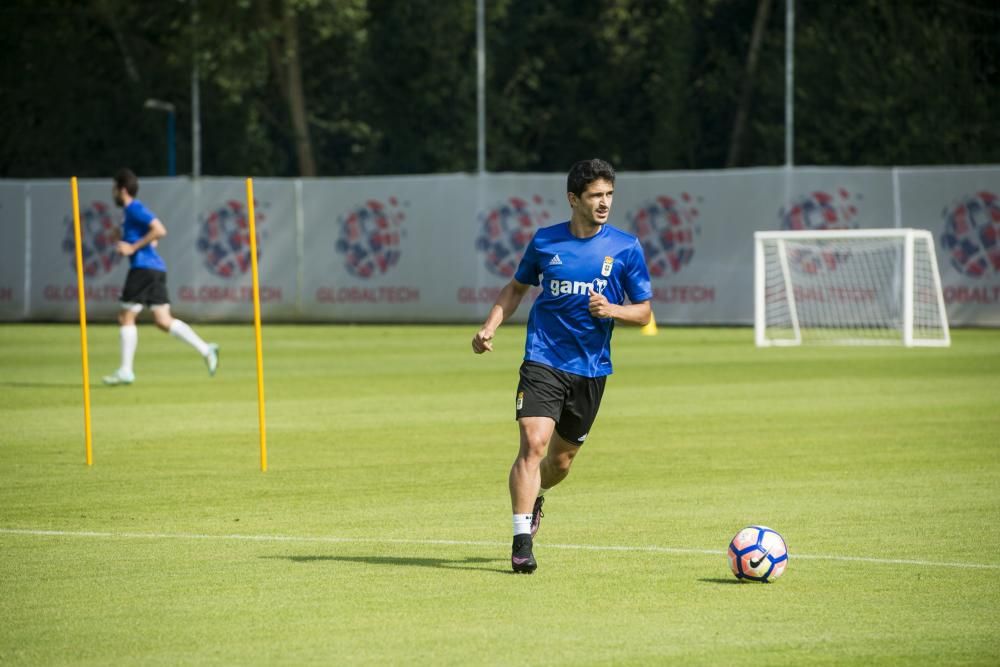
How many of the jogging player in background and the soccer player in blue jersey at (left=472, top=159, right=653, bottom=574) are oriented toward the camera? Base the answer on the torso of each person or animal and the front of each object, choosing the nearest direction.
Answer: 1

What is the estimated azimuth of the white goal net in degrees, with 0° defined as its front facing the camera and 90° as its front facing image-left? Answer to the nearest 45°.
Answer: approximately 45°

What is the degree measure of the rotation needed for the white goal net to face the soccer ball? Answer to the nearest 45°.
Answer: approximately 45° to its left

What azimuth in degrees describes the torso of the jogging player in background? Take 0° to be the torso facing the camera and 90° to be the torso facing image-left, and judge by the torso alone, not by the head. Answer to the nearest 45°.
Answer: approximately 90°

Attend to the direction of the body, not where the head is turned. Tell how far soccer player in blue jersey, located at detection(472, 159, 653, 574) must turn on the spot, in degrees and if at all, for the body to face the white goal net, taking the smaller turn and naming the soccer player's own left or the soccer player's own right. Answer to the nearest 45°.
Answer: approximately 180°

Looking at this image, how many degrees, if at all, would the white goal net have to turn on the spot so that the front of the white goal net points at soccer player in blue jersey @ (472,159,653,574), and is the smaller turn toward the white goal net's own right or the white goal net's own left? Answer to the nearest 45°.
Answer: approximately 45° to the white goal net's own left

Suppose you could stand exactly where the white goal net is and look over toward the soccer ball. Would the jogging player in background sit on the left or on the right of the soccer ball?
right

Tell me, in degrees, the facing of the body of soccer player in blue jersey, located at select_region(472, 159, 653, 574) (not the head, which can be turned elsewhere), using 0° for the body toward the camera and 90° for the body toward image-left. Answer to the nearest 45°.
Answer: approximately 0°

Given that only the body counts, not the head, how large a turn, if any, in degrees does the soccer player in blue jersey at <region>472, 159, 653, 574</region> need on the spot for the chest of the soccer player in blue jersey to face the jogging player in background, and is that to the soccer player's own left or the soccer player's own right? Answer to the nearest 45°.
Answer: approximately 135° to the soccer player's own right
